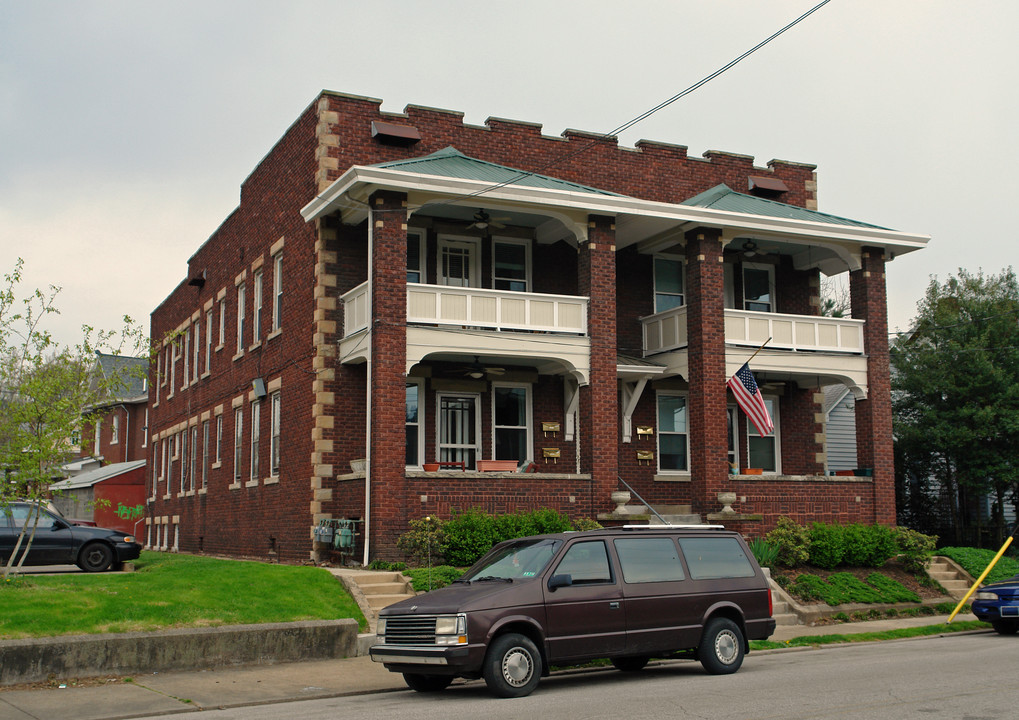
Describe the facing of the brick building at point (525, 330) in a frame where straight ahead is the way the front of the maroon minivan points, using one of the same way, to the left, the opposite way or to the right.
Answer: to the left

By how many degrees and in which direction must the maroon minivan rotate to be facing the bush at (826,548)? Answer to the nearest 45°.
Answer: approximately 180°

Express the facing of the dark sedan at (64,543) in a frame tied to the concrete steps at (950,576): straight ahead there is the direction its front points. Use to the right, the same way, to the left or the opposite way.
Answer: to the left

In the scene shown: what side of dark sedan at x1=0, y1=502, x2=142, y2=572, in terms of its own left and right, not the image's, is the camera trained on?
right

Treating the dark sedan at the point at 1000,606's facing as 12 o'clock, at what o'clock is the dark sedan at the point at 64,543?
the dark sedan at the point at 64,543 is roughly at 1 o'clock from the dark sedan at the point at 1000,606.

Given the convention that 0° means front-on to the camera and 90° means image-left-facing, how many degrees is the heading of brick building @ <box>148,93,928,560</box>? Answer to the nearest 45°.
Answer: approximately 315°

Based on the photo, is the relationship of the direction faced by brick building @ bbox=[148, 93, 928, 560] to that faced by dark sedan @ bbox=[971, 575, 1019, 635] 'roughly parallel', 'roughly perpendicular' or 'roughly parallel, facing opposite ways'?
roughly perpendicular

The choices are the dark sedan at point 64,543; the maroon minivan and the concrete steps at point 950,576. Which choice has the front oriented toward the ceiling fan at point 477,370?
the dark sedan

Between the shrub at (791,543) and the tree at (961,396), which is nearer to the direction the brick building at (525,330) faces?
the shrub

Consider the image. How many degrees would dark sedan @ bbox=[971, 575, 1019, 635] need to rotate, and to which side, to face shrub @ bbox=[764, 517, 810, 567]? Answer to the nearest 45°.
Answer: approximately 90° to its right

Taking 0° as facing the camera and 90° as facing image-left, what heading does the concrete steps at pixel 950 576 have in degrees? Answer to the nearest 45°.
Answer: approximately 315°

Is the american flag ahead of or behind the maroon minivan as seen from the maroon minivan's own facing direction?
behind

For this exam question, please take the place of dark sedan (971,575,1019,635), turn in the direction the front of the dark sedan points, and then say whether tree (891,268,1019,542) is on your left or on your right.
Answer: on your right

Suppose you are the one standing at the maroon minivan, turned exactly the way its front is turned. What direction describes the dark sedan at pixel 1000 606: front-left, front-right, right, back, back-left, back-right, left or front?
back
